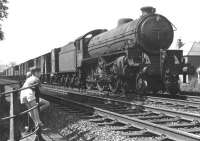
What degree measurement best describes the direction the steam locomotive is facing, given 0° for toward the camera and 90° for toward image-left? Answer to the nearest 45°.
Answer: approximately 315°

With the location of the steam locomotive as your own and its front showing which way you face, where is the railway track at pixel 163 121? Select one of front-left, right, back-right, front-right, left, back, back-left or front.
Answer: front-right
